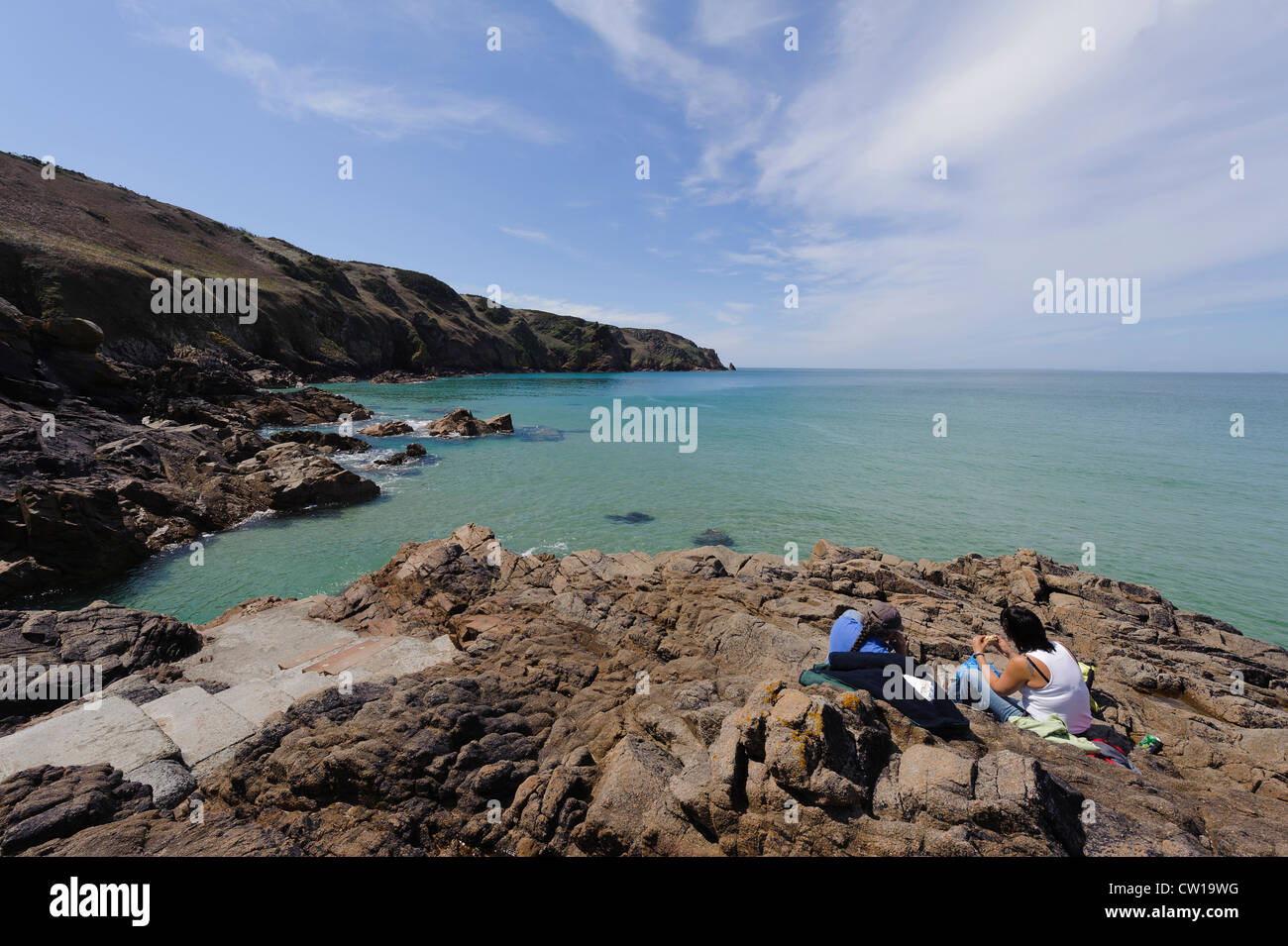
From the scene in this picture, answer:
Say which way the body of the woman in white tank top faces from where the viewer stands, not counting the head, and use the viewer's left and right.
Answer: facing away from the viewer and to the left of the viewer

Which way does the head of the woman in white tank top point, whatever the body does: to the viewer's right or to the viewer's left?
to the viewer's left

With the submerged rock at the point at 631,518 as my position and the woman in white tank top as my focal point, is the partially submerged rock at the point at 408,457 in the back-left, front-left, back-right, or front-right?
back-right
